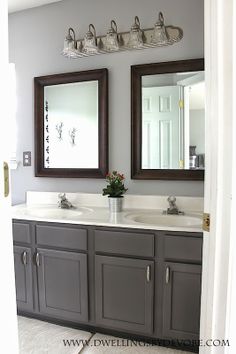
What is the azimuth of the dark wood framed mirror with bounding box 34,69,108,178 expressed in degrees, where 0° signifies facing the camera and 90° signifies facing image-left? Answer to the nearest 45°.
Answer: approximately 45°

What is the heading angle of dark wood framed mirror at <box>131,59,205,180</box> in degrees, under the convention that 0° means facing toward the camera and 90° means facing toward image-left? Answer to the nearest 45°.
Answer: approximately 45°

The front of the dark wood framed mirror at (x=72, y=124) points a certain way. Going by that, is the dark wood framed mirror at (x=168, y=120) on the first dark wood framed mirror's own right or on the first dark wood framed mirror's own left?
on the first dark wood framed mirror's own left

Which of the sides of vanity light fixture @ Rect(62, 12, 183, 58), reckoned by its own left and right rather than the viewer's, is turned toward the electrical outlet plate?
right

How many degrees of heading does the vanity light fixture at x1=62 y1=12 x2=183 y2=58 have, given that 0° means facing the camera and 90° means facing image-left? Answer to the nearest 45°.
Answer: approximately 45°
